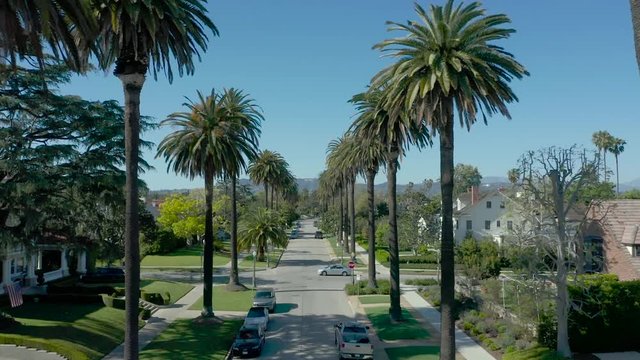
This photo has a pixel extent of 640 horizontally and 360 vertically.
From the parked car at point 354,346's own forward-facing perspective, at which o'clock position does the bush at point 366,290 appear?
The bush is roughly at 12 o'clock from the parked car.

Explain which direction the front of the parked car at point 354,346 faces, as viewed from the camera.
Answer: facing away from the viewer

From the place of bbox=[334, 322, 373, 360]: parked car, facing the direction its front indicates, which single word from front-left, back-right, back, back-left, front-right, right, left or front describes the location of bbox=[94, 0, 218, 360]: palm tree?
back-left

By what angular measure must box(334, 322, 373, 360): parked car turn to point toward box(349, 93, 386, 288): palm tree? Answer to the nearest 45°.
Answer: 0° — it already faces it

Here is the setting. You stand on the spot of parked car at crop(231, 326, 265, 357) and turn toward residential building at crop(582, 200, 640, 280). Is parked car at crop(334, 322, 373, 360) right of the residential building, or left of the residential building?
right

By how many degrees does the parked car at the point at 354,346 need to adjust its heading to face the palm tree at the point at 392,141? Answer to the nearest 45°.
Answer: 0° — it already faces it

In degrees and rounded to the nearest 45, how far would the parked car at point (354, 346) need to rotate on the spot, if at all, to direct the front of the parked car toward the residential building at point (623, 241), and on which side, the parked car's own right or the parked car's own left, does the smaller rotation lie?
approximately 45° to the parked car's own right

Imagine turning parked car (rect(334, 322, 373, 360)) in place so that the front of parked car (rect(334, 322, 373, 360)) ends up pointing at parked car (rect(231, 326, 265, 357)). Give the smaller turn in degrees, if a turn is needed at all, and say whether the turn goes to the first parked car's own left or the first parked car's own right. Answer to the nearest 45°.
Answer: approximately 90° to the first parked car's own left
